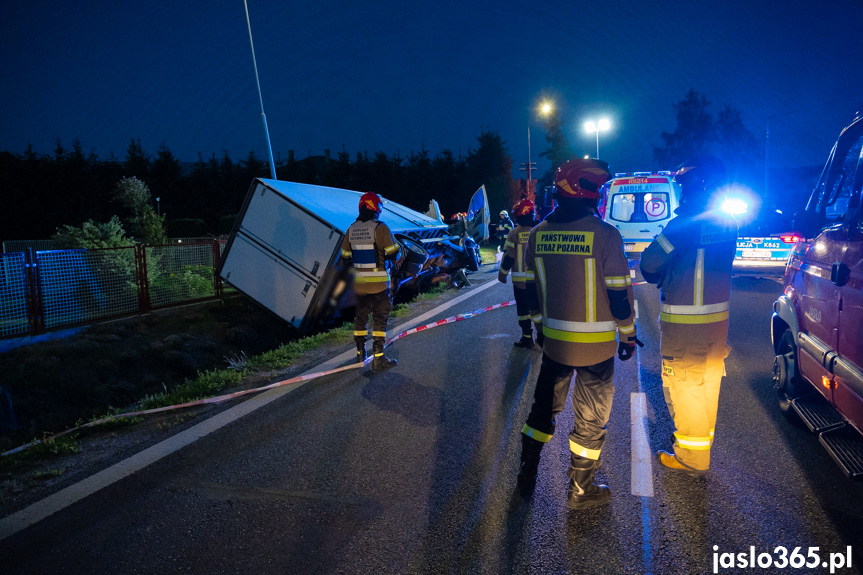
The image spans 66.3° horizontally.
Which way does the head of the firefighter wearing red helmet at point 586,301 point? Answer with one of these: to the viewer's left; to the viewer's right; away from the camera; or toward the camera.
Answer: away from the camera

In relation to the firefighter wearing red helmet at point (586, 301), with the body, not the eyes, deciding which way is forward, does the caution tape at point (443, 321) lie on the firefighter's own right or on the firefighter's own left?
on the firefighter's own left

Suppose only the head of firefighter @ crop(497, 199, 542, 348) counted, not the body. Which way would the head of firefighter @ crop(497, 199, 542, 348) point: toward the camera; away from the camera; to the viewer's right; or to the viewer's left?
away from the camera

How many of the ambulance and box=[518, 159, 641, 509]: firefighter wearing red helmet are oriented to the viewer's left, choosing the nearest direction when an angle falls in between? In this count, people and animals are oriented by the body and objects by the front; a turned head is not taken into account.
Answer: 0

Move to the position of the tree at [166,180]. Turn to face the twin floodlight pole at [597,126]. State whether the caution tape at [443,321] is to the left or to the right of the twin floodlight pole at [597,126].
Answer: right

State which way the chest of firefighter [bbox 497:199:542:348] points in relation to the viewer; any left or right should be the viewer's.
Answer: facing away from the viewer and to the left of the viewer

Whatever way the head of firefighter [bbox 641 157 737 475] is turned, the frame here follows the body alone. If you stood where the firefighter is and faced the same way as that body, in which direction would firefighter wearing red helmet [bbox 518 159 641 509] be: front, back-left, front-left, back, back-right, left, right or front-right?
left

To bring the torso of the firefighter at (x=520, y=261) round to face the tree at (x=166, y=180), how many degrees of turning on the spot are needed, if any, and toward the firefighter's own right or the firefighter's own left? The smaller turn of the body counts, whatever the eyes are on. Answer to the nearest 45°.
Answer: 0° — they already face it

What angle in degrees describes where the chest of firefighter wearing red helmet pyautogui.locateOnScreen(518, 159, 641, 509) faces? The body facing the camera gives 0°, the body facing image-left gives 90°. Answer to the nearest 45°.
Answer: approximately 225°

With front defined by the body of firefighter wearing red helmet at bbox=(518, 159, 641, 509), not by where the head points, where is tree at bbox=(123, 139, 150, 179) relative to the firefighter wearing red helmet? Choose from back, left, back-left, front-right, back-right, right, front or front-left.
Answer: left
